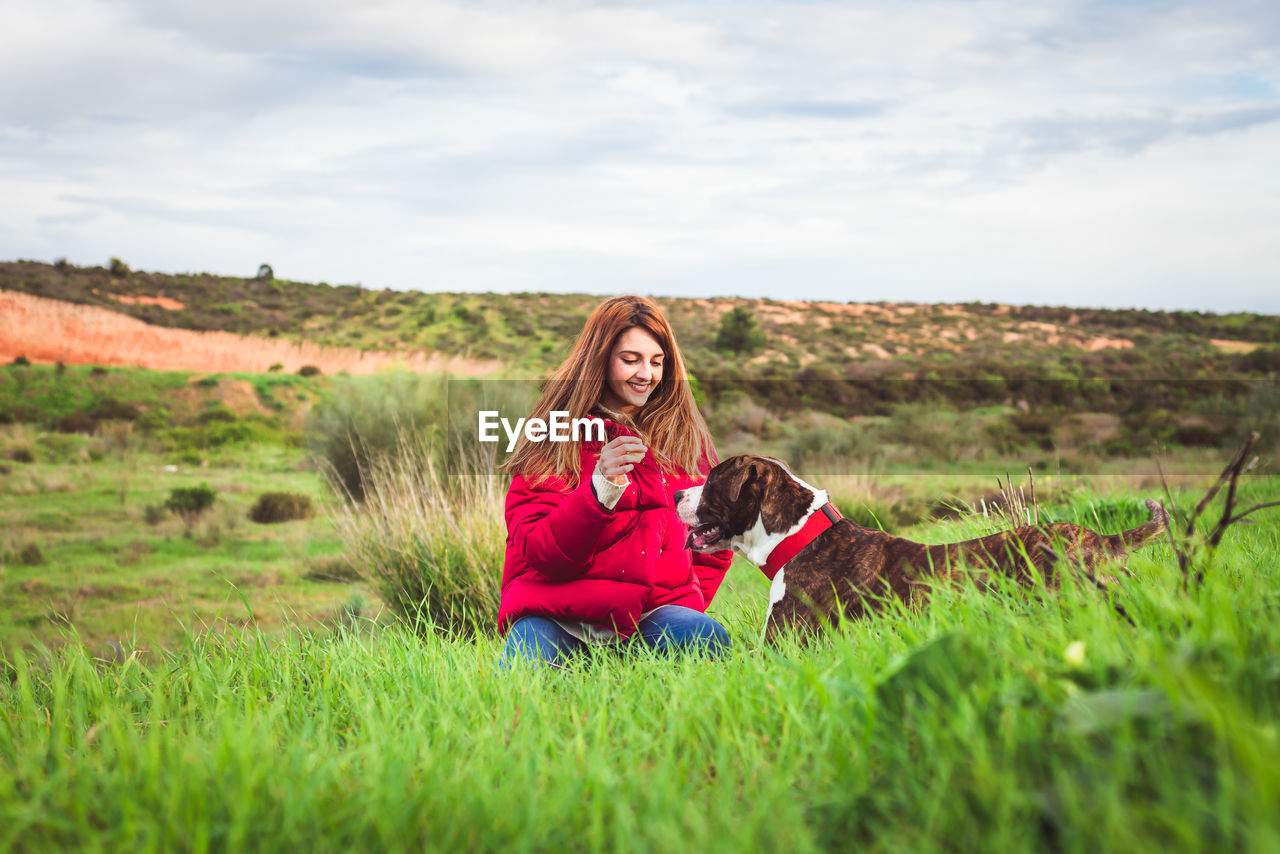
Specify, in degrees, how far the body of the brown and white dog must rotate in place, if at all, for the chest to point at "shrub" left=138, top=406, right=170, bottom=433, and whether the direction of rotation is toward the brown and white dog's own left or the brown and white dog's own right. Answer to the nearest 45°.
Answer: approximately 45° to the brown and white dog's own right

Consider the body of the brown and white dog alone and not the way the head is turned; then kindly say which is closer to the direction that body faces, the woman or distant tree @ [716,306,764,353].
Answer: the woman

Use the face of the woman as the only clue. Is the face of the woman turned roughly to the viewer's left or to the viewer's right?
to the viewer's right

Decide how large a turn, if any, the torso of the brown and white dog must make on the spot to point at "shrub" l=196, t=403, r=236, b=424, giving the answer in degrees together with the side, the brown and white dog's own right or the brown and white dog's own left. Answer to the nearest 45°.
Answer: approximately 45° to the brown and white dog's own right

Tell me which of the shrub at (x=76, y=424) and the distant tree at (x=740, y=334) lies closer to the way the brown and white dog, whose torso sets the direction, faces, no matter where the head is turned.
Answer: the shrub

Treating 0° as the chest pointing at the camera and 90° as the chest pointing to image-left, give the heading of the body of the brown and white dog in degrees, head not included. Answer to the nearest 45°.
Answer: approximately 90°
